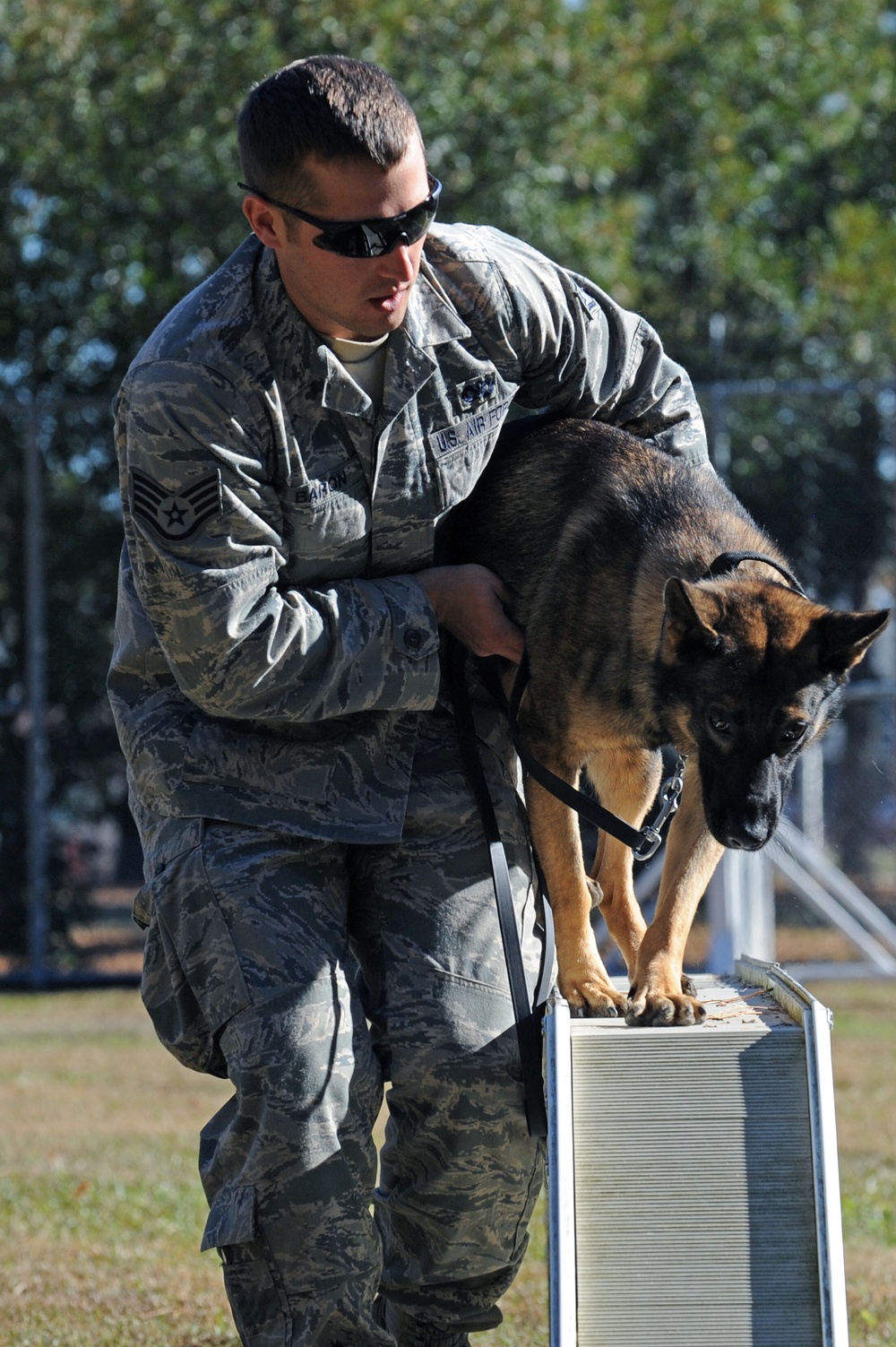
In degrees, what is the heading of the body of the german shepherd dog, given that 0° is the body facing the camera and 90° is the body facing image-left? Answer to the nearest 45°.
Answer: approximately 315°

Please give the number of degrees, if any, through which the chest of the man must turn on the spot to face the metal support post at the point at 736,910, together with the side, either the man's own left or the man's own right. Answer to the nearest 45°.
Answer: approximately 135° to the man's own left

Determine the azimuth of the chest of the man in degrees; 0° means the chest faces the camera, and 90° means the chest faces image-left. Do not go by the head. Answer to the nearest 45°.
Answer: approximately 315°

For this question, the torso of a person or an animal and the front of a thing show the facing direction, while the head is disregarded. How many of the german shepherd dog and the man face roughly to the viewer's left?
0

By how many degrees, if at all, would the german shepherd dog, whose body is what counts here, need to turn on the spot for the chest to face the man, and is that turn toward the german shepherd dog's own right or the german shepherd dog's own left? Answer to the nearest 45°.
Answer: approximately 90° to the german shepherd dog's own right

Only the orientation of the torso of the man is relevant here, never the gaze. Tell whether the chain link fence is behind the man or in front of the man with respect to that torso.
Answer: behind

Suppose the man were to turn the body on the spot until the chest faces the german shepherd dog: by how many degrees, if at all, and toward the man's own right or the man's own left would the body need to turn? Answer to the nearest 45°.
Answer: approximately 90° to the man's own left
